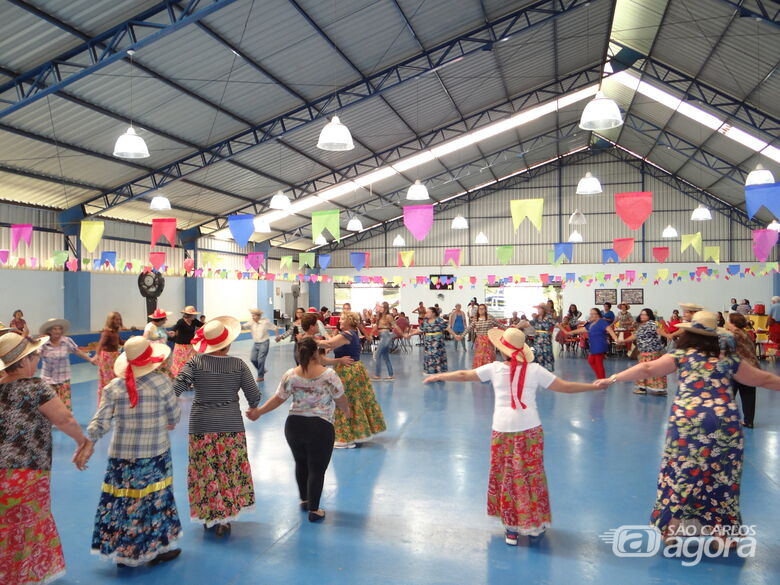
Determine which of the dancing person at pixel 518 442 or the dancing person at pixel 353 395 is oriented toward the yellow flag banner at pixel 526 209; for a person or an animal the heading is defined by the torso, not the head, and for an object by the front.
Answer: the dancing person at pixel 518 442

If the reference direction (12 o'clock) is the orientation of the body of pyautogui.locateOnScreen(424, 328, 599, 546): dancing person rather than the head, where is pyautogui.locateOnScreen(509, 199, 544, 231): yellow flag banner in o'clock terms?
The yellow flag banner is roughly at 12 o'clock from the dancing person.

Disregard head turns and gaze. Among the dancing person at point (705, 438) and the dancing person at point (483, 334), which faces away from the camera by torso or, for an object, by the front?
the dancing person at point (705, 438)

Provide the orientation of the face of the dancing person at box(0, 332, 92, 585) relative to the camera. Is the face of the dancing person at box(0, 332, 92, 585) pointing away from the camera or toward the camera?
away from the camera

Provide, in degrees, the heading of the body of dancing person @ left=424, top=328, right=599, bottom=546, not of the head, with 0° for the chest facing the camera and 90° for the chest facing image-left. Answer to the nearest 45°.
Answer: approximately 180°

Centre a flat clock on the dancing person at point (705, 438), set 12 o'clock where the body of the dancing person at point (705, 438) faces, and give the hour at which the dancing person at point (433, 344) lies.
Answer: the dancing person at point (433, 344) is roughly at 11 o'clock from the dancing person at point (705, 438).

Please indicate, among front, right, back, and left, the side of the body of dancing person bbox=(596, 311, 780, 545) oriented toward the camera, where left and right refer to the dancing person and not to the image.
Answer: back

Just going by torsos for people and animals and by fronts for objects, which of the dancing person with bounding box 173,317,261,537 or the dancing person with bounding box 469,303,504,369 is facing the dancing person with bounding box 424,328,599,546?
the dancing person with bounding box 469,303,504,369

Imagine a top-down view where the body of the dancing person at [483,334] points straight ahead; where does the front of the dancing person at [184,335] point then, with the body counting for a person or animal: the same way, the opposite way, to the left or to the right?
to the left

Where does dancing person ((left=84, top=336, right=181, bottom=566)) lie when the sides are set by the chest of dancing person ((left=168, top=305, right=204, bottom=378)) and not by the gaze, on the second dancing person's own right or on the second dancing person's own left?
on the second dancing person's own right

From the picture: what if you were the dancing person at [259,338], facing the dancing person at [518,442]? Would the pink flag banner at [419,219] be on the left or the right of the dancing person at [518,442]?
left
